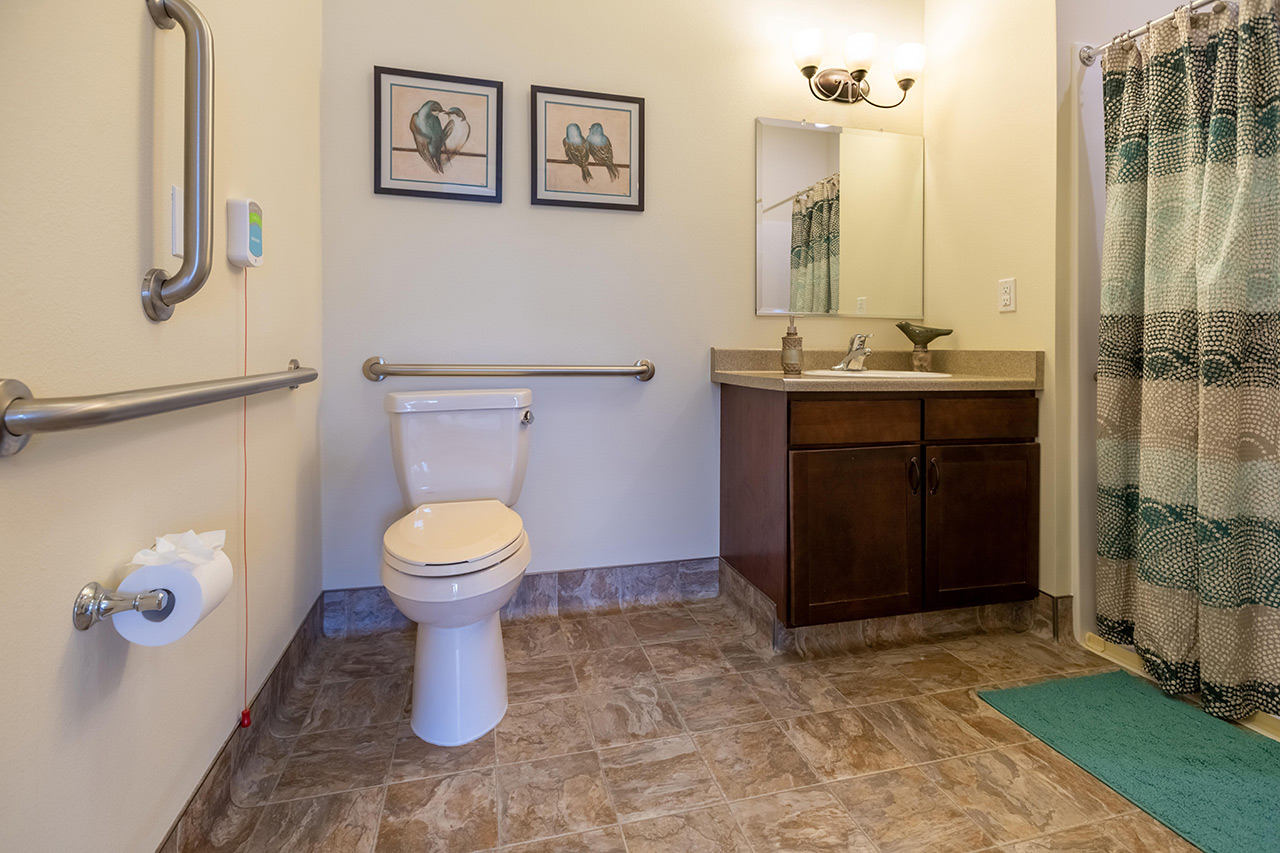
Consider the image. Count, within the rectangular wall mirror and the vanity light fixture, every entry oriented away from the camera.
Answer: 0

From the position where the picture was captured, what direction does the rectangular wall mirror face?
facing the viewer and to the right of the viewer

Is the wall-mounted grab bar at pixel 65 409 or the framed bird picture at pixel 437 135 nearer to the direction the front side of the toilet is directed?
the wall-mounted grab bar
